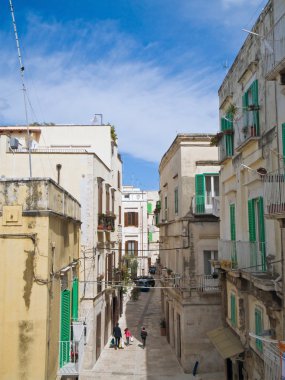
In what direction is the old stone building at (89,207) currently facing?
to the viewer's right

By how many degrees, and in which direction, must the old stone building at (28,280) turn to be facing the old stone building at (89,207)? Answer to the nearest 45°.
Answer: approximately 90° to its left

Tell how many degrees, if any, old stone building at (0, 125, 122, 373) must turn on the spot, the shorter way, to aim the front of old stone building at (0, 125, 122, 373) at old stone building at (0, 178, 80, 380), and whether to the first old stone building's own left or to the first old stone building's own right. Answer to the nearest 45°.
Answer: approximately 90° to the first old stone building's own right

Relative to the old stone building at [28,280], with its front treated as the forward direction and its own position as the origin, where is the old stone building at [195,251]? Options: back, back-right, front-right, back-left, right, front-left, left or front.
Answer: front-left

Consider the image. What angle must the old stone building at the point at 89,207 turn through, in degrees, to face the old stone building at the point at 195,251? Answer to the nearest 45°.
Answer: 0° — it already faces it

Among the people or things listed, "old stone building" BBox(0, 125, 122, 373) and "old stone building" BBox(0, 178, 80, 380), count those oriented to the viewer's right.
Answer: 2

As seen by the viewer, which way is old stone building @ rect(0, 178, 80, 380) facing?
to the viewer's right

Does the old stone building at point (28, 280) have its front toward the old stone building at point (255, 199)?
yes
